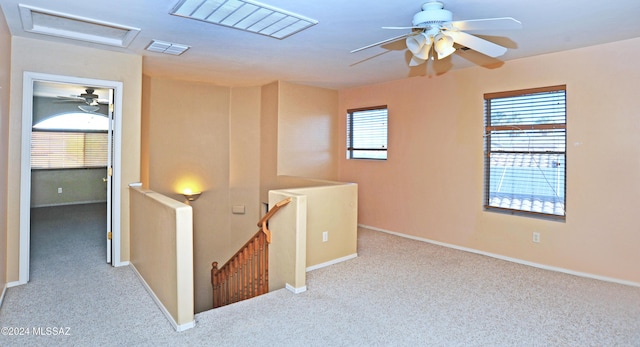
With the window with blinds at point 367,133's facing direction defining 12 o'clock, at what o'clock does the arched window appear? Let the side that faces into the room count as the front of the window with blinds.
The arched window is roughly at 2 o'clock from the window with blinds.

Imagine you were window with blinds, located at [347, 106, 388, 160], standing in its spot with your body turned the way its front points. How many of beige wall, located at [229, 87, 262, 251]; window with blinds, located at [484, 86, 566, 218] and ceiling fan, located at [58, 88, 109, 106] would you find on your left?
1

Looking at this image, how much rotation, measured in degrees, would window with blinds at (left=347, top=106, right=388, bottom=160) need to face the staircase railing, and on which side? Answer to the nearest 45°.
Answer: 0° — it already faces it

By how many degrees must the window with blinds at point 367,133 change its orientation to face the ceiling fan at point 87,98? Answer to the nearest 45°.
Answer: approximately 45° to its right

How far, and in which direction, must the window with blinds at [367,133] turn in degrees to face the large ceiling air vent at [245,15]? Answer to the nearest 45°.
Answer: approximately 45° to its left

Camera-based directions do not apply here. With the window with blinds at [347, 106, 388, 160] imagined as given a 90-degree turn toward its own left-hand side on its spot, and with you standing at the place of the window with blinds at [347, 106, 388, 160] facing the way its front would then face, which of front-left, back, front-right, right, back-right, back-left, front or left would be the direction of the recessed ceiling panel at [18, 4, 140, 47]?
right

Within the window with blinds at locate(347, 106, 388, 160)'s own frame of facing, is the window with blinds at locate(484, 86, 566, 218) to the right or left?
on its left

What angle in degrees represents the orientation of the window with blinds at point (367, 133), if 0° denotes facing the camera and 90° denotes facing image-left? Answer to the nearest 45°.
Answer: approximately 45°

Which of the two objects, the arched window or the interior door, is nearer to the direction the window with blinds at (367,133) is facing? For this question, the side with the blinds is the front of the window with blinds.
the interior door

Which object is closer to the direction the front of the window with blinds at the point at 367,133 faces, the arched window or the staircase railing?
the staircase railing

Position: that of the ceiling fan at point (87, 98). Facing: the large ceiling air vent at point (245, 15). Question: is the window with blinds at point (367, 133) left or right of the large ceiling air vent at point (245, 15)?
left

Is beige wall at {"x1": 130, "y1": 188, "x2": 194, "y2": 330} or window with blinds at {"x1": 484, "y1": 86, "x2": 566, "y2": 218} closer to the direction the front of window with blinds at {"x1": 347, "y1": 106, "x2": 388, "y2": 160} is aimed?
the beige wall

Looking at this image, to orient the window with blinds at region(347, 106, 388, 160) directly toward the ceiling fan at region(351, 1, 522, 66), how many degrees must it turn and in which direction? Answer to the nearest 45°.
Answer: approximately 45° to its left

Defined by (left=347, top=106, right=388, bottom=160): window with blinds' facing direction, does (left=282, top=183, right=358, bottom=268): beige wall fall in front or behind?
in front
